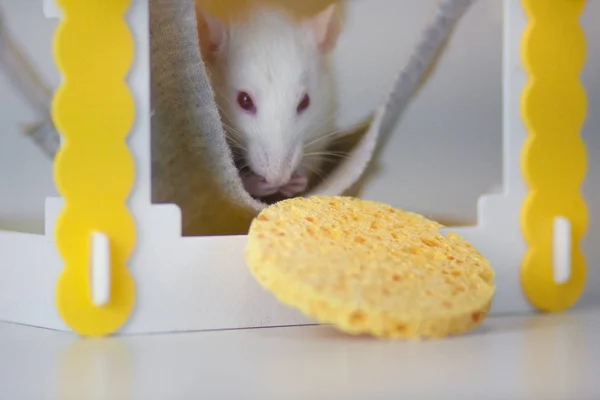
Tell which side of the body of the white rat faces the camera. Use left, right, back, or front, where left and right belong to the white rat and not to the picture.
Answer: front
